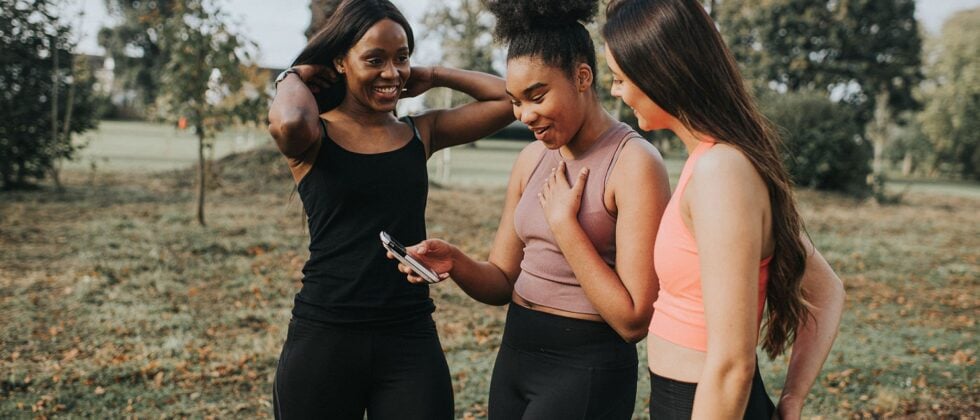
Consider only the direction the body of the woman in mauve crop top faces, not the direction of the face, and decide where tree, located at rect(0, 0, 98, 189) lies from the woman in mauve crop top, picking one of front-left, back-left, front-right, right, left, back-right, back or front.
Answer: right

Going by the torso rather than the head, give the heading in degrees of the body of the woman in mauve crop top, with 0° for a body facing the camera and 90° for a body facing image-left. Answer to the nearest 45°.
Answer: approximately 45°

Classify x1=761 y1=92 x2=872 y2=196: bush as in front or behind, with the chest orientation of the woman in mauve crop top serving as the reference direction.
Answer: behind

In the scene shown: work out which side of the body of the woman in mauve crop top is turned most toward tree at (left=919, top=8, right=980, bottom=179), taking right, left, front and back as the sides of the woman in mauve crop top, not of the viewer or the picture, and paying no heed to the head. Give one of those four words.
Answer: back

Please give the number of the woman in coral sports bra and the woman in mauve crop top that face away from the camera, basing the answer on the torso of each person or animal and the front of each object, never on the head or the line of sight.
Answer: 0

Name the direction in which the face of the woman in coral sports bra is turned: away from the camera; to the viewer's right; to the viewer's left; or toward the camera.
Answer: to the viewer's left

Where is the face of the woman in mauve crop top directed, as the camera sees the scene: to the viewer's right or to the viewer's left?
to the viewer's left

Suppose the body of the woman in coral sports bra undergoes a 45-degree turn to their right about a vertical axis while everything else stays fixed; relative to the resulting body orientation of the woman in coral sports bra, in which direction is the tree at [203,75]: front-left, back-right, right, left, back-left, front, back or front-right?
front

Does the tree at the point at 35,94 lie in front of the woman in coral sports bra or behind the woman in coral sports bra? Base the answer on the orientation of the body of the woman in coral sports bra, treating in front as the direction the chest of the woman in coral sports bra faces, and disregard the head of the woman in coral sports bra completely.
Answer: in front

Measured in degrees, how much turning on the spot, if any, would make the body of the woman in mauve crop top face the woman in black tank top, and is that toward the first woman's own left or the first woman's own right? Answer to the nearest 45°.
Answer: approximately 45° to the first woman's own right

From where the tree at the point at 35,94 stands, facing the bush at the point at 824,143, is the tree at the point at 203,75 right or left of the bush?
right

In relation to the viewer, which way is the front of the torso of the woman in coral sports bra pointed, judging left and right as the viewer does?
facing to the left of the viewer
